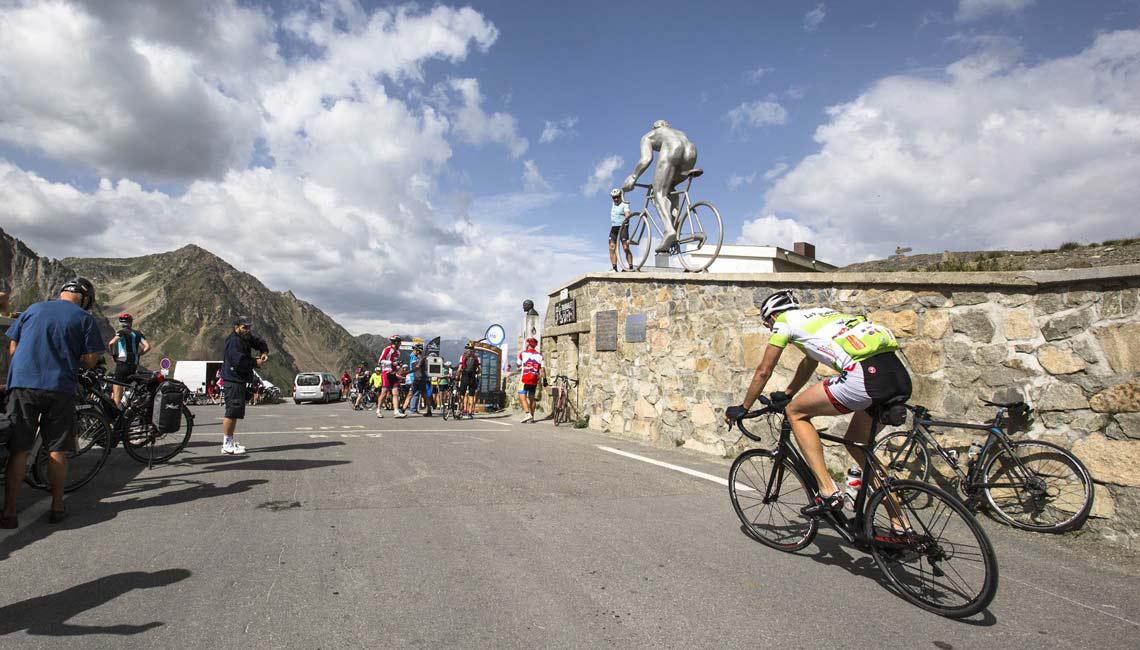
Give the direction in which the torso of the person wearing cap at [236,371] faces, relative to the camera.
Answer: to the viewer's right

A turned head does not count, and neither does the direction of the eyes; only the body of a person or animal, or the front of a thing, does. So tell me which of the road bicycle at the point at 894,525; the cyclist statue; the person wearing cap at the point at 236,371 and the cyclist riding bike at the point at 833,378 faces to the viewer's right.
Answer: the person wearing cap

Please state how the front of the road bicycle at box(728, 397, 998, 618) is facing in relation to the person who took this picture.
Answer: facing away from the viewer and to the left of the viewer

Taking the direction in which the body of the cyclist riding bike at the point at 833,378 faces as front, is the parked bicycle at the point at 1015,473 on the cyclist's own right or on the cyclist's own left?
on the cyclist's own right

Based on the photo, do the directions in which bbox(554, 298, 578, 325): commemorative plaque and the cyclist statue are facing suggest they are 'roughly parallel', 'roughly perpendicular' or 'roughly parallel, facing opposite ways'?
roughly perpendicular

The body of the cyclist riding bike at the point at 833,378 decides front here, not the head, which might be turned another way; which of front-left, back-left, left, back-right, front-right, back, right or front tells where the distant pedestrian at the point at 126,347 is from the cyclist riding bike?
front-left

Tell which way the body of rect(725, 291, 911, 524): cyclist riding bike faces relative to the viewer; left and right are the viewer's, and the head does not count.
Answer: facing away from the viewer and to the left of the viewer

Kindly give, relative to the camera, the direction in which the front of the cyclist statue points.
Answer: facing away from the viewer and to the left of the viewer

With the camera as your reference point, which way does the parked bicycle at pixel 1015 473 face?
facing away from the viewer and to the left of the viewer

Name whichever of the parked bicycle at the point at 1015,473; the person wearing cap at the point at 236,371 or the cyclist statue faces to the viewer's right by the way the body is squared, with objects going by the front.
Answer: the person wearing cap

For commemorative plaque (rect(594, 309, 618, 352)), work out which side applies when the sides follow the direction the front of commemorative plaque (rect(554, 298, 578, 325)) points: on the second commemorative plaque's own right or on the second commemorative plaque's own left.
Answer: on the second commemorative plaque's own left
